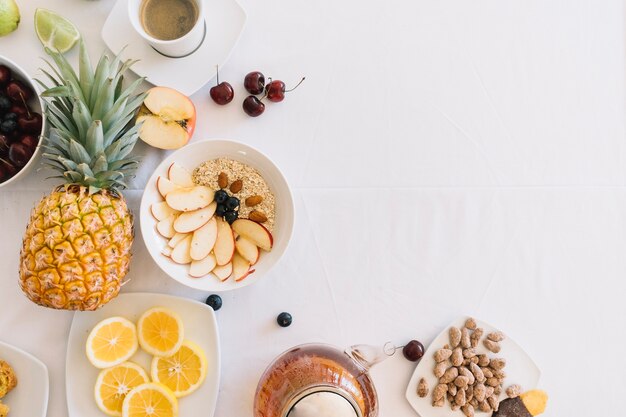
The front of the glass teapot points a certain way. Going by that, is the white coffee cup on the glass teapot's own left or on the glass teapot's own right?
on the glass teapot's own left

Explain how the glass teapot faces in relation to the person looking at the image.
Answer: facing away from the viewer and to the right of the viewer
